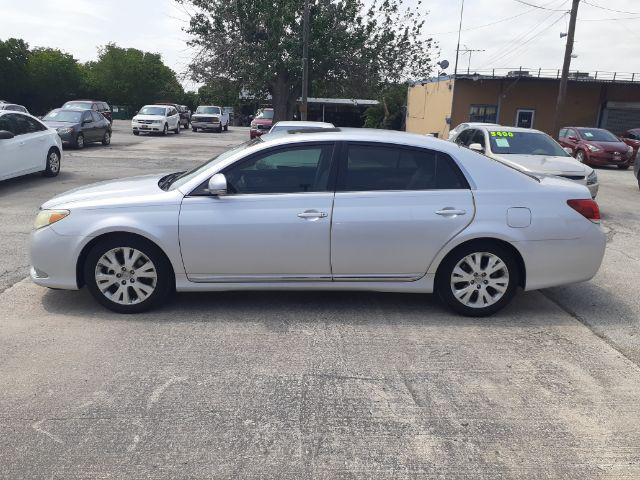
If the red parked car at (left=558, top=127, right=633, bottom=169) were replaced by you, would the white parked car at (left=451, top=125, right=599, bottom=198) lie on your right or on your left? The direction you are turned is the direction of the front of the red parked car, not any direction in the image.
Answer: on your right

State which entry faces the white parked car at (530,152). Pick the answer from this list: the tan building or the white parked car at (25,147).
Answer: the tan building

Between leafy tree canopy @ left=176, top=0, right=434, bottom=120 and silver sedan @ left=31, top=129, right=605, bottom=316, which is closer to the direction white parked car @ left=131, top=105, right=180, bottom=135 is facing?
the silver sedan

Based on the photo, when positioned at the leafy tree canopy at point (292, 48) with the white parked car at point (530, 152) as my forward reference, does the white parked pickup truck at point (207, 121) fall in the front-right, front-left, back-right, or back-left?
back-right

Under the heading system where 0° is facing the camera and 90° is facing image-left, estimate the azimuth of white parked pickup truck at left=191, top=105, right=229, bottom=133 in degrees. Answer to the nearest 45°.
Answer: approximately 45°

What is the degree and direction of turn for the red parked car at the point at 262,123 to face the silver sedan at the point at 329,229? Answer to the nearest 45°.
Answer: approximately 45° to its left

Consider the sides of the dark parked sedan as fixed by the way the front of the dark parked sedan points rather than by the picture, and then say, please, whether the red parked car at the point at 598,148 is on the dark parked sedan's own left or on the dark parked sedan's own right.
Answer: on the dark parked sedan's own left

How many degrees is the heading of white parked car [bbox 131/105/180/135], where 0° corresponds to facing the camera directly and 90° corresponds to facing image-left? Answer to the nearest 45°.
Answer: approximately 45°

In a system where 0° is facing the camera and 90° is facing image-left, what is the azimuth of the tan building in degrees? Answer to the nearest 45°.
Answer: approximately 0°

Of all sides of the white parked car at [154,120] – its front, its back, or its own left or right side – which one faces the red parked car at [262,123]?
left
